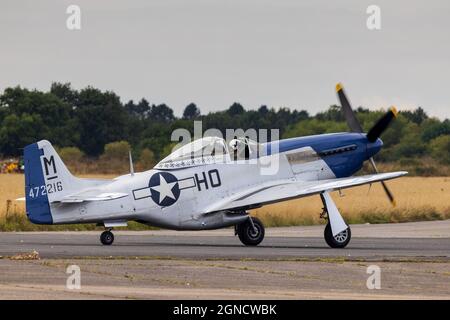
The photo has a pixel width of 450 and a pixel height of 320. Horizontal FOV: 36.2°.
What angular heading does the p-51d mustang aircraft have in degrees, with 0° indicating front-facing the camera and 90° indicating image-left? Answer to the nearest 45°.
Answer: approximately 225°
